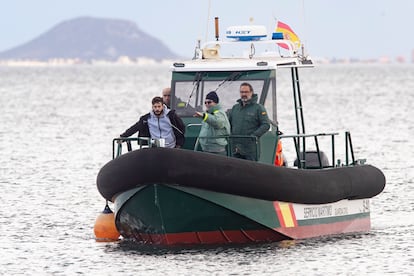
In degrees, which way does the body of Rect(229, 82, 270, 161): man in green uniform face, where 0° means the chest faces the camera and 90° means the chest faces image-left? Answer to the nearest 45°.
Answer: approximately 45°

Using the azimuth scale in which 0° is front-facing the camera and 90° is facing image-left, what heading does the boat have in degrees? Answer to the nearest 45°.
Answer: approximately 45°

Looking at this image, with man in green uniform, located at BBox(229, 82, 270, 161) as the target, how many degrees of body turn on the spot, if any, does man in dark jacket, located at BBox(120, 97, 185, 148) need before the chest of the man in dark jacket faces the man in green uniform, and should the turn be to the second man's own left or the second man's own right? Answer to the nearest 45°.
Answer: approximately 90° to the second man's own left

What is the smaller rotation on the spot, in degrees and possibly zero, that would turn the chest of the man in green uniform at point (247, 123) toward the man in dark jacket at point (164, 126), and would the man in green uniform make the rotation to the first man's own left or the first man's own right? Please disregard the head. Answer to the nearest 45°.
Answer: approximately 45° to the first man's own right
